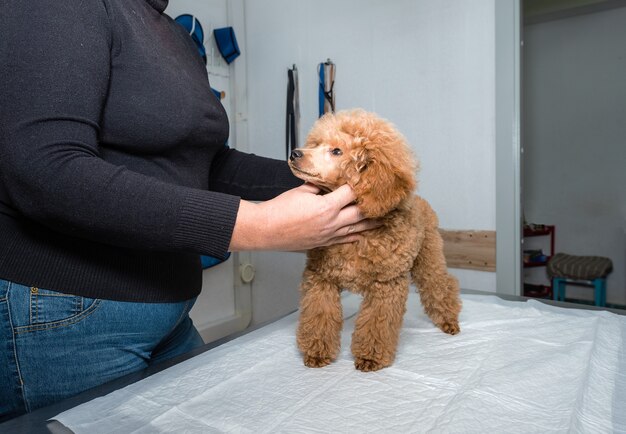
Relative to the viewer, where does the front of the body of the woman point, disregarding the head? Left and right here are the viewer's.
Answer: facing to the right of the viewer

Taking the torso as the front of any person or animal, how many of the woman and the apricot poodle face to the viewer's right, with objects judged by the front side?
1

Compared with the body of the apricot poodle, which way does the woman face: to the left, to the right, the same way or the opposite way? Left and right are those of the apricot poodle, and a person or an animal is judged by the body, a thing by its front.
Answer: the opposite way

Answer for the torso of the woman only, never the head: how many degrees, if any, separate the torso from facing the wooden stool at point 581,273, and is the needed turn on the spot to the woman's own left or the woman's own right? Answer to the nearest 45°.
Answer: approximately 45° to the woman's own left

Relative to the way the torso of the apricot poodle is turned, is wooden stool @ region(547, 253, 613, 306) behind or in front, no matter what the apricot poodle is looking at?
behind

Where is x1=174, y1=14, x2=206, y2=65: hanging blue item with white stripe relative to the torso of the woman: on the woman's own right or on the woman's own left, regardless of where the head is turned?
on the woman's own left

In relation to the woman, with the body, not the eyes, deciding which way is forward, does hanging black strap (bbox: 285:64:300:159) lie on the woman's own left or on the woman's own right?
on the woman's own left
